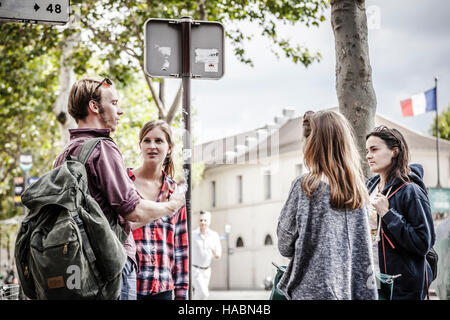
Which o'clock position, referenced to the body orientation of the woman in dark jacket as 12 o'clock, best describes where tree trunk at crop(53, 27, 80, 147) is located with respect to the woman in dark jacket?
The tree trunk is roughly at 2 o'clock from the woman in dark jacket.

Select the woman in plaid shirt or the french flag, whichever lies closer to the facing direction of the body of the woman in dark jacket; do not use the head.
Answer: the woman in plaid shirt

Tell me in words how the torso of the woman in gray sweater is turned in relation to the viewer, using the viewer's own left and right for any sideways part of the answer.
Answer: facing away from the viewer and to the left of the viewer

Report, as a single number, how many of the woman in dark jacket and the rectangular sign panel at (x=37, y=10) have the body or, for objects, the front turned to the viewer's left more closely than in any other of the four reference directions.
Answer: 1

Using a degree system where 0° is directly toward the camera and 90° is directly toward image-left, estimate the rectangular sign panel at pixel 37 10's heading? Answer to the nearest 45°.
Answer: approximately 0°

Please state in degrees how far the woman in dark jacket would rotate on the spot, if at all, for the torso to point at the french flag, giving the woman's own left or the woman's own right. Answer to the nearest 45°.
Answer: approximately 90° to the woman's own right

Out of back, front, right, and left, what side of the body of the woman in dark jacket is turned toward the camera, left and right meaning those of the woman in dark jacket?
left

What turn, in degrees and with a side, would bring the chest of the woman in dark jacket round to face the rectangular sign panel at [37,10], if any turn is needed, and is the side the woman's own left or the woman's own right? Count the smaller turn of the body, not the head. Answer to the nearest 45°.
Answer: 0° — they already face it

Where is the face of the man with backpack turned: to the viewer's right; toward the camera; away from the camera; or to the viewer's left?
to the viewer's right

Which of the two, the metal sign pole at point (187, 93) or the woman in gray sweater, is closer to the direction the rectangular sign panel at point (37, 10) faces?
the woman in gray sweater

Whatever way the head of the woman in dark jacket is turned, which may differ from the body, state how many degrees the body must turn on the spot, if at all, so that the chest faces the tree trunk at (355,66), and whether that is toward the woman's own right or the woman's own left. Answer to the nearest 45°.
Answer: approximately 90° to the woman's own right

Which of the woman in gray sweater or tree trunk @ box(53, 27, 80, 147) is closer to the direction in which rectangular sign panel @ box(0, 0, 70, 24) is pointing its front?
the woman in gray sweater

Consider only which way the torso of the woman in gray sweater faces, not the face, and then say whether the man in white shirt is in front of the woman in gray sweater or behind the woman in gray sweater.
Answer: in front
